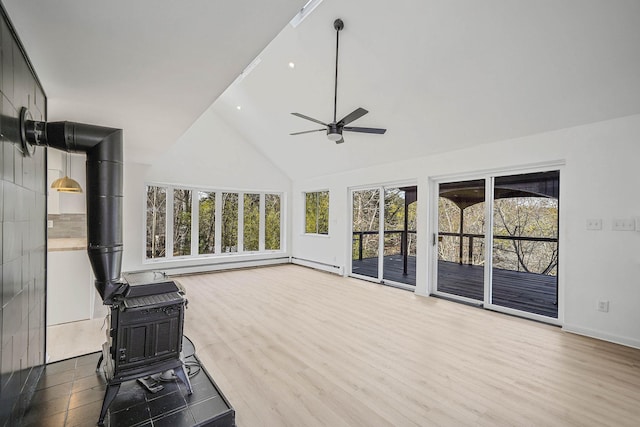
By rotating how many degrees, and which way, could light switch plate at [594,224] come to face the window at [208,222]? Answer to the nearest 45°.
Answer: approximately 90° to its right

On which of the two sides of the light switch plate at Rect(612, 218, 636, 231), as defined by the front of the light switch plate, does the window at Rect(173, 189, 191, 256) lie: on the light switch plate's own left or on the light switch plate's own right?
on the light switch plate's own right

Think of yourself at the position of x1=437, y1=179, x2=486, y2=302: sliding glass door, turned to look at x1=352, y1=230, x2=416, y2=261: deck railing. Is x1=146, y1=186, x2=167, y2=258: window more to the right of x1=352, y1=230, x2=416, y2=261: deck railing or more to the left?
left

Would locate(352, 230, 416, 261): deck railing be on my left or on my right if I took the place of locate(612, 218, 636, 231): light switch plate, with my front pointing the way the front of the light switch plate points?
on my right

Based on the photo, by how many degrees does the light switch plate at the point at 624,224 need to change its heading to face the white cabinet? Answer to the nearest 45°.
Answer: approximately 45° to its right

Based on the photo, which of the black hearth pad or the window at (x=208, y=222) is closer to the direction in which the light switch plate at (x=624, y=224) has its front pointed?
the black hearth pad

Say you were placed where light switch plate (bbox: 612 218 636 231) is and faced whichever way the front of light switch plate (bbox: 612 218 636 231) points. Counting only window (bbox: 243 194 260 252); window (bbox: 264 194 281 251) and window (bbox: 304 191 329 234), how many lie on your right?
3

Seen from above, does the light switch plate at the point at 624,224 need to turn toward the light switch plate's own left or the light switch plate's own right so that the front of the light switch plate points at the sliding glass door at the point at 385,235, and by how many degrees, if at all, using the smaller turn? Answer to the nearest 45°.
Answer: approximately 90° to the light switch plate's own right

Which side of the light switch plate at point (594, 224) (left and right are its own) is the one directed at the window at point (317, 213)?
right

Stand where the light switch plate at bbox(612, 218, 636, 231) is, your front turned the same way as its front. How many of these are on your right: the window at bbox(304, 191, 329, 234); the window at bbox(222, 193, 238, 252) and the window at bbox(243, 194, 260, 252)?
3

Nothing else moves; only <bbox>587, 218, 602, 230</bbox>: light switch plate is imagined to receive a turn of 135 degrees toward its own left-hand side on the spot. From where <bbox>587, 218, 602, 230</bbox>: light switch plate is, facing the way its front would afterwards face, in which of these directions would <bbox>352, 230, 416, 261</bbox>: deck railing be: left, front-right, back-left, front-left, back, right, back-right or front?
back-left
